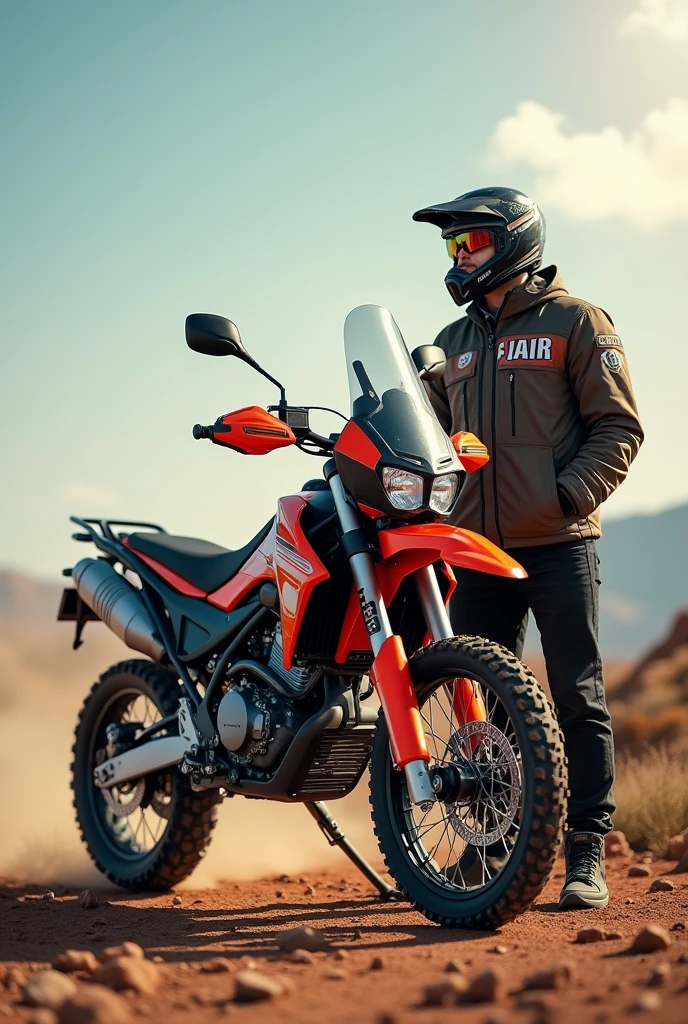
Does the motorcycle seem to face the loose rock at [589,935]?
yes

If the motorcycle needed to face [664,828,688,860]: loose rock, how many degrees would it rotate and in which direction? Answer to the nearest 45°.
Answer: approximately 90° to its left

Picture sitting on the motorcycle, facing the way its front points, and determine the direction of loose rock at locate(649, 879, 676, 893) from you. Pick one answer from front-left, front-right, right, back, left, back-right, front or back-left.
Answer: left

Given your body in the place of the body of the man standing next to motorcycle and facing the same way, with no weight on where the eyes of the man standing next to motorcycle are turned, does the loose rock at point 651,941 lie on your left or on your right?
on your left

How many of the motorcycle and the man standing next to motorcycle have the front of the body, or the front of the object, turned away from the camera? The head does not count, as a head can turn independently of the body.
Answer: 0

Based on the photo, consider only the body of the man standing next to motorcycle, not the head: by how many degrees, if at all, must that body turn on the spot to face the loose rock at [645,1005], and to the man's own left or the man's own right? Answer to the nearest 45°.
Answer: approximately 45° to the man's own left

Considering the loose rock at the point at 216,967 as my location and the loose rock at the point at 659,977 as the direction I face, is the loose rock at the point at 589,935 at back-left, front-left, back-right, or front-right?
front-left

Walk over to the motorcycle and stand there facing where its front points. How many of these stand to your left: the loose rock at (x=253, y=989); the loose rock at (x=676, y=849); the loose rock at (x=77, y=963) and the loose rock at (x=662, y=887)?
2

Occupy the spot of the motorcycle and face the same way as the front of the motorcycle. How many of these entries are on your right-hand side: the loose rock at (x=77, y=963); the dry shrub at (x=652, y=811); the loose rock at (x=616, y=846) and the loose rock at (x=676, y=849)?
1

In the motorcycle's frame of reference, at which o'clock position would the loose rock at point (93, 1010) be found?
The loose rock is roughly at 2 o'clock from the motorcycle.

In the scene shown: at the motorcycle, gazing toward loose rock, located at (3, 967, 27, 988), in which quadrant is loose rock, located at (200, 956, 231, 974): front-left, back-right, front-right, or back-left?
front-left

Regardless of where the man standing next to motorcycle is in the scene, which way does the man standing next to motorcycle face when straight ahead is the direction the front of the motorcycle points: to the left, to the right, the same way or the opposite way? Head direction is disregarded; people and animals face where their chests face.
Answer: to the right

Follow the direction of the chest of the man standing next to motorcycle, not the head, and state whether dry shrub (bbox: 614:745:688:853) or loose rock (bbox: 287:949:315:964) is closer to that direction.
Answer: the loose rock

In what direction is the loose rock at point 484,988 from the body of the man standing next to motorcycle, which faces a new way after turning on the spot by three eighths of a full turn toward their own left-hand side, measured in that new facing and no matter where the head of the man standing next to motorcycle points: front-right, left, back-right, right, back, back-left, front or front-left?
right

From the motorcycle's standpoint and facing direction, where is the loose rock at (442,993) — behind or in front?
in front

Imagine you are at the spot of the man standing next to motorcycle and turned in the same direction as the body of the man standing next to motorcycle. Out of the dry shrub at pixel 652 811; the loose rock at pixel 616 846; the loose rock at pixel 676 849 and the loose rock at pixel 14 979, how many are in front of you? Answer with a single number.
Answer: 1

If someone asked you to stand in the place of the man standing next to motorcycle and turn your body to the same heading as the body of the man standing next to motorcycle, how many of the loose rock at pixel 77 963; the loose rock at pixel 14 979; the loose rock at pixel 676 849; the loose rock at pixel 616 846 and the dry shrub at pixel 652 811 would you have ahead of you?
2

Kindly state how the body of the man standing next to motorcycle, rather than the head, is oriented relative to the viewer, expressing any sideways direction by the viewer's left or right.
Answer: facing the viewer and to the left of the viewer
